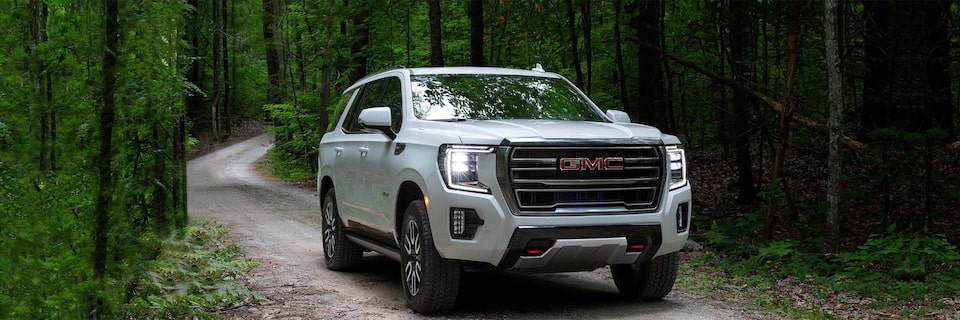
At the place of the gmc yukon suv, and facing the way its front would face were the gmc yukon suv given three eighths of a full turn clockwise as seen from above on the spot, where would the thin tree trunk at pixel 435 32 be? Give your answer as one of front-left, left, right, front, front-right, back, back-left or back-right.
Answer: right

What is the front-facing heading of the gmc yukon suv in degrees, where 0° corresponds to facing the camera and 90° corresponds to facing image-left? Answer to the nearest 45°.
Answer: approximately 315°

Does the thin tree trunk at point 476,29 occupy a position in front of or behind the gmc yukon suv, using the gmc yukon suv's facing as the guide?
behind
